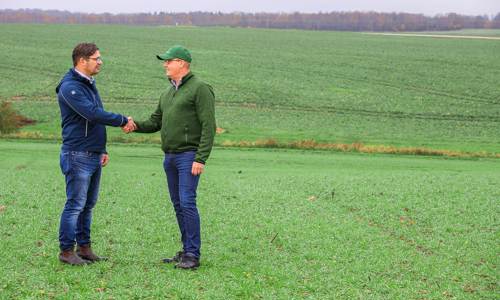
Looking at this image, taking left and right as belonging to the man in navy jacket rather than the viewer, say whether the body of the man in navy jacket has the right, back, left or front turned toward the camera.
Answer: right

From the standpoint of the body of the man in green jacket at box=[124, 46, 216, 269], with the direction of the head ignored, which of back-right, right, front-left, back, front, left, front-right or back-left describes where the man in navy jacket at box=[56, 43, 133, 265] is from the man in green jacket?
front-right

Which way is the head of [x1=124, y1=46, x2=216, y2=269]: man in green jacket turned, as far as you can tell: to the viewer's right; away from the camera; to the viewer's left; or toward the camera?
to the viewer's left

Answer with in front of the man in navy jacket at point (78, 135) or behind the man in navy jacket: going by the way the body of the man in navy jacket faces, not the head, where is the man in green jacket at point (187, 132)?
in front

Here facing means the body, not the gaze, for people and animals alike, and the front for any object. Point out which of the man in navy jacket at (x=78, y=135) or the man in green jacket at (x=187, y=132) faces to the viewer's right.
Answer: the man in navy jacket

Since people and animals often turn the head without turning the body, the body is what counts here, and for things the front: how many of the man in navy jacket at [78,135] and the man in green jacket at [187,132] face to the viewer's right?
1

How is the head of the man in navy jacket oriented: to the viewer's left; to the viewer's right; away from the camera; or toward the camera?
to the viewer's right
